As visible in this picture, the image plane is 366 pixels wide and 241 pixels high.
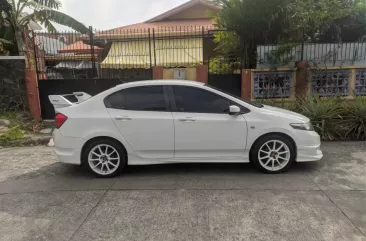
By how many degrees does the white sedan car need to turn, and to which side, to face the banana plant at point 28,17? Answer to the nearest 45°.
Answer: approximately 135° to its left

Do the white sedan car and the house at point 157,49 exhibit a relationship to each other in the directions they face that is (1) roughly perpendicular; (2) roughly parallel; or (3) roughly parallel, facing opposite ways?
roughly perpendicular

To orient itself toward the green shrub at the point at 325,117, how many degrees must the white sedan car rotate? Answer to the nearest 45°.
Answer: approximately 45° to its left

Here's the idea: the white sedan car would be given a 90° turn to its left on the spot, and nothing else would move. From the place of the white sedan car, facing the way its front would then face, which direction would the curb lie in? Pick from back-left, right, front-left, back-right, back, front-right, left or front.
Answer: front-left

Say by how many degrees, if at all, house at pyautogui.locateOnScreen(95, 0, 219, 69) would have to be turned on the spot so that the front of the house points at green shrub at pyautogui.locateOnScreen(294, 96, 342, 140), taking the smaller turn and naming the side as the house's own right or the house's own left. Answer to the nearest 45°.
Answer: approximately 45° to the house's own left

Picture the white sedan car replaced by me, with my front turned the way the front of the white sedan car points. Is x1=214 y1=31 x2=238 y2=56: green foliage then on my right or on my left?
on my left

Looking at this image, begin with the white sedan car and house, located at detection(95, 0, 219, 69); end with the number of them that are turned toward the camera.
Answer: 1

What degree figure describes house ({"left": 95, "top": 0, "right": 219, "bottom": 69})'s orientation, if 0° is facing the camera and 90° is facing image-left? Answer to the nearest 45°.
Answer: approximately 0°

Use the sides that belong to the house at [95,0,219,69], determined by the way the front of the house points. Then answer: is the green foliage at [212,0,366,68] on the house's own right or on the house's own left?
on the house's own left

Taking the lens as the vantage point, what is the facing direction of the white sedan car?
facing to the right of the viewer
